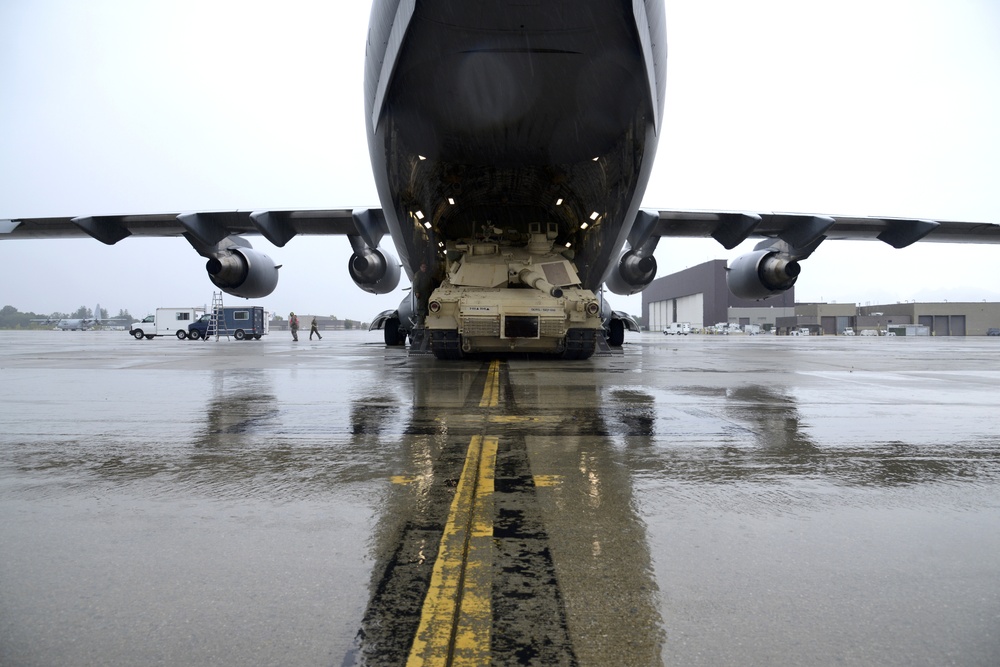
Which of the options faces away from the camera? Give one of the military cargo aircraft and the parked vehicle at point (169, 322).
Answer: the military cargo aircraft

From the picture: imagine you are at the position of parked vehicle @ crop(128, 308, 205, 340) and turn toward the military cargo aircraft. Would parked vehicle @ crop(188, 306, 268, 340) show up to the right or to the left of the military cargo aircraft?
left

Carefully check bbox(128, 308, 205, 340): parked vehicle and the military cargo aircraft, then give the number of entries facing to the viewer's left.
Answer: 1

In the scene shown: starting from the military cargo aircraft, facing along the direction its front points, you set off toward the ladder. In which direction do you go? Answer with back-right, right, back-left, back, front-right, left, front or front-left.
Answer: front-left

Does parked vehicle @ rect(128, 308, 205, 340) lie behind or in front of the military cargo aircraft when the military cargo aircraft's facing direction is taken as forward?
in front

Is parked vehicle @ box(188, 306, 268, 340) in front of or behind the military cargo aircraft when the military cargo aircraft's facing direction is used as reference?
in front

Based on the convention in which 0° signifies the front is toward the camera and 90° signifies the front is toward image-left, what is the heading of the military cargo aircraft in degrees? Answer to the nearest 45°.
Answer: approximately 180°

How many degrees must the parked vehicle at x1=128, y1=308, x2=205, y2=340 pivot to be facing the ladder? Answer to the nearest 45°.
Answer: approximately 135° to its left

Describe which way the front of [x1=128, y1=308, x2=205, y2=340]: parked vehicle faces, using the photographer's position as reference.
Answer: facing to the left of the viewer
